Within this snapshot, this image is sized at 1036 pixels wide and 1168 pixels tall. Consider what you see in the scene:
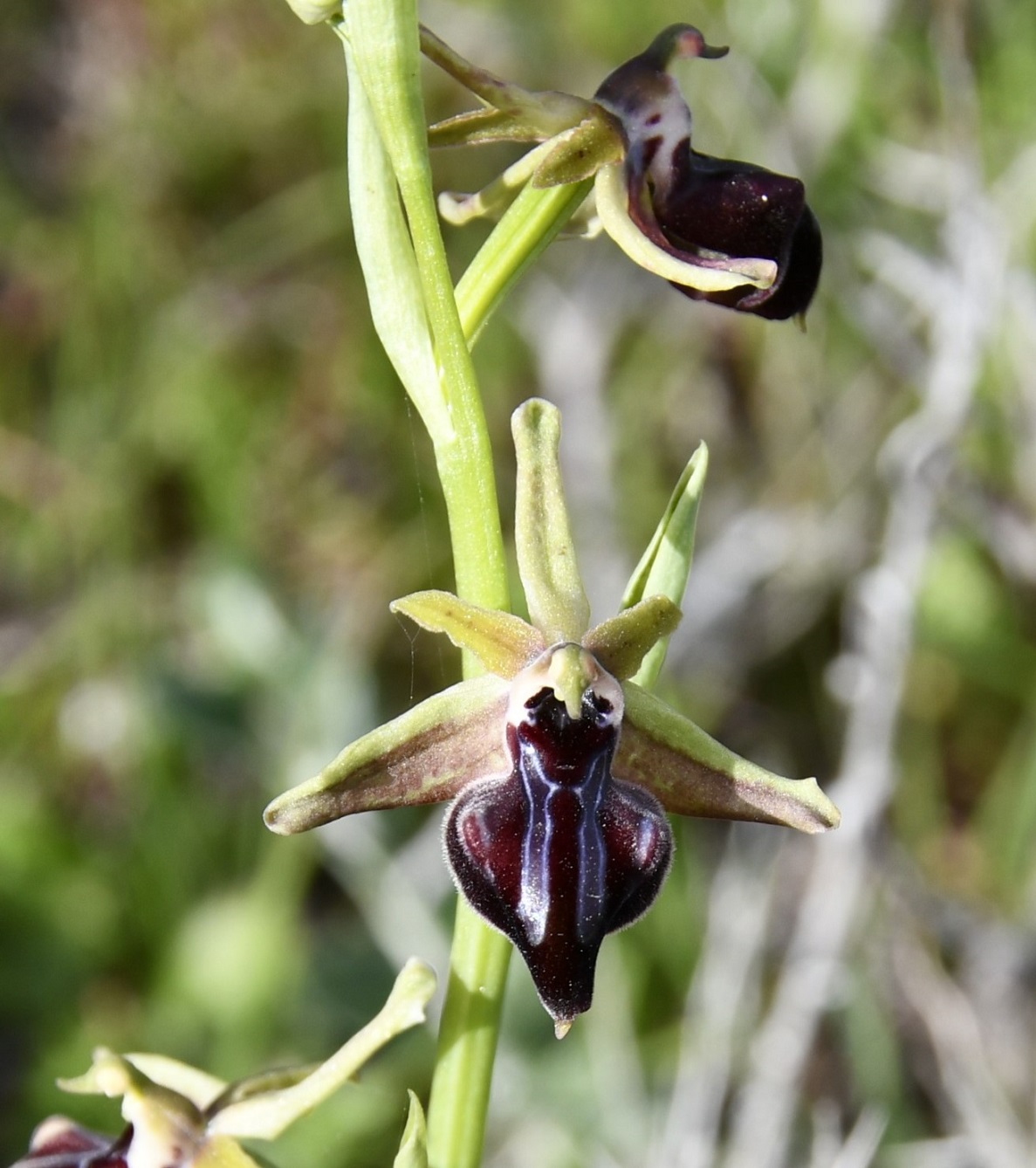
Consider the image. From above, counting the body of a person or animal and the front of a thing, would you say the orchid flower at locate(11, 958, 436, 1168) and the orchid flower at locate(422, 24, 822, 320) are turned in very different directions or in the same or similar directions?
very different directions

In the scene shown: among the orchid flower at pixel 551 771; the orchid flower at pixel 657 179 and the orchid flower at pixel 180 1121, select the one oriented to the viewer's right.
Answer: the orchid flower at pixel 657 179

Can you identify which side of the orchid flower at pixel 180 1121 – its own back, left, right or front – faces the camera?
left

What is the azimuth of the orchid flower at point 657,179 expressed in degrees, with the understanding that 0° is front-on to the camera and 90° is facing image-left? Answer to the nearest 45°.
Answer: approximately 270°

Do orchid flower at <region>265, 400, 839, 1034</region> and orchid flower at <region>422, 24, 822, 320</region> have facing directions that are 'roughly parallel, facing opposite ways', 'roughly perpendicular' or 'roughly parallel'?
roughly perpendicular

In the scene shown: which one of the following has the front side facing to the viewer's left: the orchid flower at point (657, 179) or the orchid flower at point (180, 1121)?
the orchid flower at point (180, 1121)

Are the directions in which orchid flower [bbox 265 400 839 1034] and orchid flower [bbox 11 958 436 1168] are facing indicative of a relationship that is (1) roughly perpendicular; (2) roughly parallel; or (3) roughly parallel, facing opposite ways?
roughly perpendicular
